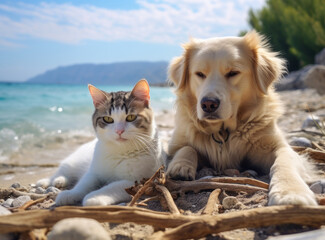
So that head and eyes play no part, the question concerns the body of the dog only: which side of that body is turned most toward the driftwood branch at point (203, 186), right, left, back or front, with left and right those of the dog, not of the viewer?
front

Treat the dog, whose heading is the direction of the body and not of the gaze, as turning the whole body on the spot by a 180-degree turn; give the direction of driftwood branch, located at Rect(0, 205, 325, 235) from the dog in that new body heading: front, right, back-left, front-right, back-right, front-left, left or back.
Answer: back

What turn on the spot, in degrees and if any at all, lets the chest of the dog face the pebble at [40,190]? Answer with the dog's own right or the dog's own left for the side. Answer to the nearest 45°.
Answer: approximately 90° to the dog's own right

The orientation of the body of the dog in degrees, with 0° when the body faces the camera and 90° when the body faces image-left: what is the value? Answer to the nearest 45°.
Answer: approximately 0°

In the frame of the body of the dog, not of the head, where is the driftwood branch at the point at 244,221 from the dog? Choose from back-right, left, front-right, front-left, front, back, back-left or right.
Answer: front

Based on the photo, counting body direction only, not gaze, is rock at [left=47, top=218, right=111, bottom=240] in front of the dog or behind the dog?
in front

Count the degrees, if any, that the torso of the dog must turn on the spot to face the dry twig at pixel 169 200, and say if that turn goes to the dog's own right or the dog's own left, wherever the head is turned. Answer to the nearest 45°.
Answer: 0° — it already faces it

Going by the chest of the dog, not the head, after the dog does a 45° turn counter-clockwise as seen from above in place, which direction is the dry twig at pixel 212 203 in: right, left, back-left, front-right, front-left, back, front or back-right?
front-right

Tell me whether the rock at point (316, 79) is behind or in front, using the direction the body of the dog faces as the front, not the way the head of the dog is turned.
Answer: behind

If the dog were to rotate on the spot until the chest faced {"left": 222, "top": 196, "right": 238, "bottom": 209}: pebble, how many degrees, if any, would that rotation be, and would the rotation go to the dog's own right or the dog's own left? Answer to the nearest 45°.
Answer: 0° — it already faces it

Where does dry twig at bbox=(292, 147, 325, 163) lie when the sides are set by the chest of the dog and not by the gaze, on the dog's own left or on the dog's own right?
on the dog's own left

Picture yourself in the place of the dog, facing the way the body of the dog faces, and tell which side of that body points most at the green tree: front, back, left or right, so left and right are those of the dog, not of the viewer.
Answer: back

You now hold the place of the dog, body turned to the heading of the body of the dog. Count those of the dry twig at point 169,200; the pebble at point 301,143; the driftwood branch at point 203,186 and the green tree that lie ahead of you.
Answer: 2
